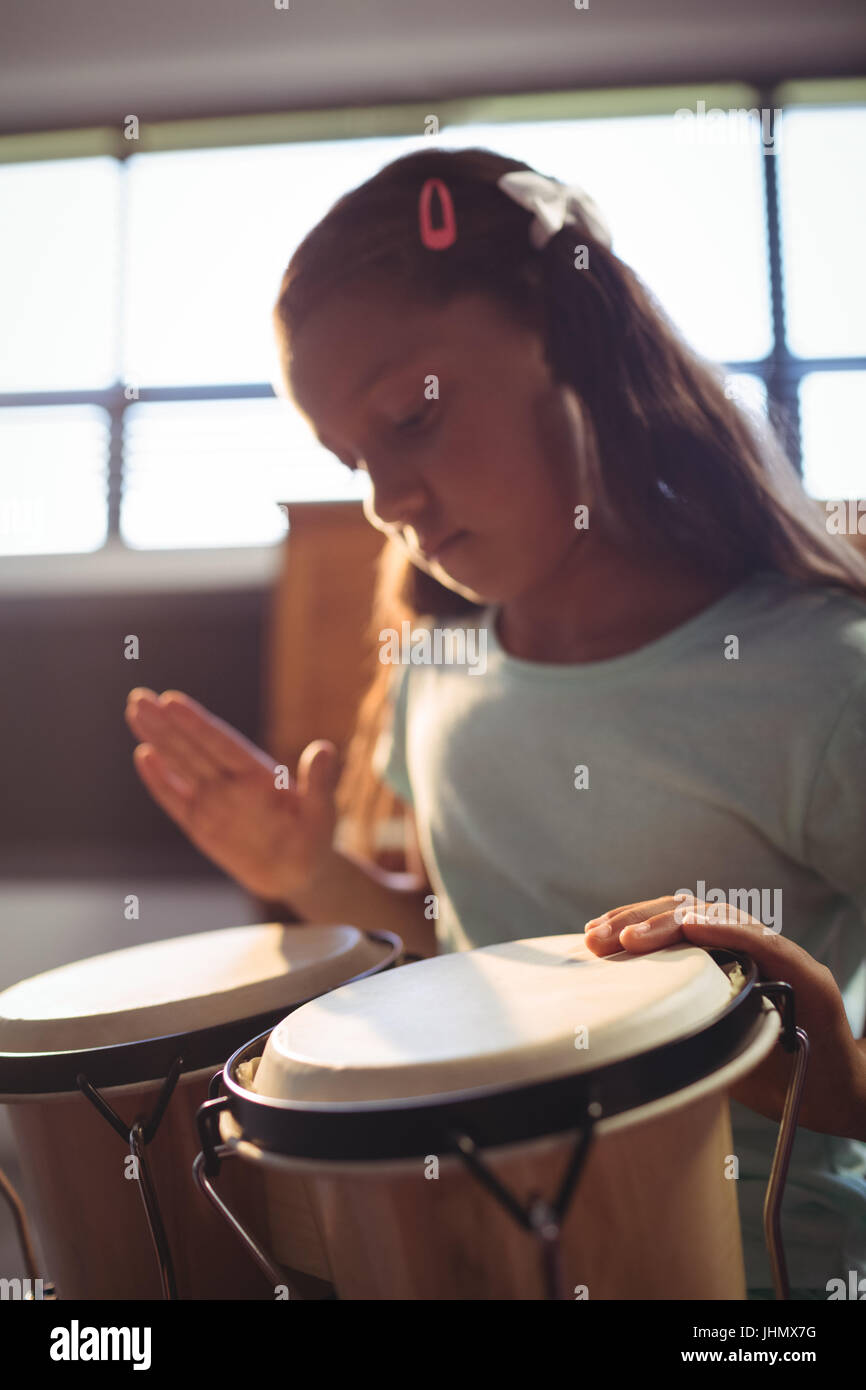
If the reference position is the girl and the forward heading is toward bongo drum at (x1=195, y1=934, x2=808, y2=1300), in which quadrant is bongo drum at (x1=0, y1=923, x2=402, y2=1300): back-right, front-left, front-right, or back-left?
front-right

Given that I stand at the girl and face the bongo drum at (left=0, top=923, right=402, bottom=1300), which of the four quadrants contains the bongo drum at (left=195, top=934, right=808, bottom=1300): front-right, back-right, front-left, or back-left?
front-left

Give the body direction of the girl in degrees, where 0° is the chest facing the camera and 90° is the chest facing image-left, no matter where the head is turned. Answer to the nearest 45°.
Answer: approximately 45°
